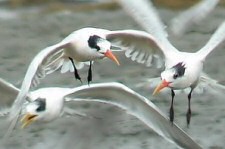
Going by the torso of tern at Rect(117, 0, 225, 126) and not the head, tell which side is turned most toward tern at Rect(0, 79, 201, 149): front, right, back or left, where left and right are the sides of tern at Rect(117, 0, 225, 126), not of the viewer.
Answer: front

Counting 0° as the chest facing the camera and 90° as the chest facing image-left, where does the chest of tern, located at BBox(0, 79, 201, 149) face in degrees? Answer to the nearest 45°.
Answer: approximately 45°

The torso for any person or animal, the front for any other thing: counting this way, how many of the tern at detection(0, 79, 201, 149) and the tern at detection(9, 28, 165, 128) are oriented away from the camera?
0

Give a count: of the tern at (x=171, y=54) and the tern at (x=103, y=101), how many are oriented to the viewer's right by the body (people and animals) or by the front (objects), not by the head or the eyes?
0
